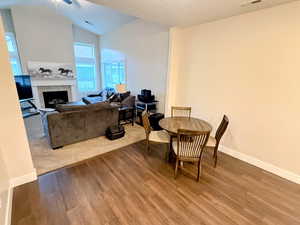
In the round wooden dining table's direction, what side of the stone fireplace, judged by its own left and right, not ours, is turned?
front

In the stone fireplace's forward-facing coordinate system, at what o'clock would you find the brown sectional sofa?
The brown sectional sofa is roughly at 12 o'clock from the stone fireplace.

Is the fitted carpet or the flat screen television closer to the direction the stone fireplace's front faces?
the fitted carpet

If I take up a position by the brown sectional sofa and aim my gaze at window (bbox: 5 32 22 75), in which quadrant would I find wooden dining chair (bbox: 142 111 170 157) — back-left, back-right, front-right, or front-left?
back-right

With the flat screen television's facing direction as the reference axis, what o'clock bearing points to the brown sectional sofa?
The brown sectional sofa is roughly at 1 o'clock from the flat screen television.

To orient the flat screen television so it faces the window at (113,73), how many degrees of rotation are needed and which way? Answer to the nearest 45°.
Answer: approximately 45° to its left

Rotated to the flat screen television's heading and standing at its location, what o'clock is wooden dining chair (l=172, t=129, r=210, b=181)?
The wooden dining chair is roughly at 1 o'clock from the flat screen television.

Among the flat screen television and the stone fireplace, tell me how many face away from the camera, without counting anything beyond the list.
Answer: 0

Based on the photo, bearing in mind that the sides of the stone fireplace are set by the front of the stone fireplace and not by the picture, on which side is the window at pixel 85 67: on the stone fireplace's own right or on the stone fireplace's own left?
on the stone fireplace's own left

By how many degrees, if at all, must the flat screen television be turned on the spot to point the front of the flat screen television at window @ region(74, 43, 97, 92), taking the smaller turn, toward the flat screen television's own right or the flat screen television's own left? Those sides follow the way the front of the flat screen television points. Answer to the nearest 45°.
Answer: approximately 90° to the flat screen television's own left

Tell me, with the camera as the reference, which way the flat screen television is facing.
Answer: facing the viewer and to the right of the viewer

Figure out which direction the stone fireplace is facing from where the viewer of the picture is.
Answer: facing the viewer

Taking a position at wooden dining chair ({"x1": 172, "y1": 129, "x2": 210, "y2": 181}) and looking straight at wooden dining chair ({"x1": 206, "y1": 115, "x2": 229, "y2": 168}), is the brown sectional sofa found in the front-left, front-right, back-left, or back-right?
back-left

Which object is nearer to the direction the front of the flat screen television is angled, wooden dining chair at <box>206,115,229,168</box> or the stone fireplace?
the wooden dining chair

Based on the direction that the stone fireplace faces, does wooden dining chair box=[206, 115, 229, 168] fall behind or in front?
in front

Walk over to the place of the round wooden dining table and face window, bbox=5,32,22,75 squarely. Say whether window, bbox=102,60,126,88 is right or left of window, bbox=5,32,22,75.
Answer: right
